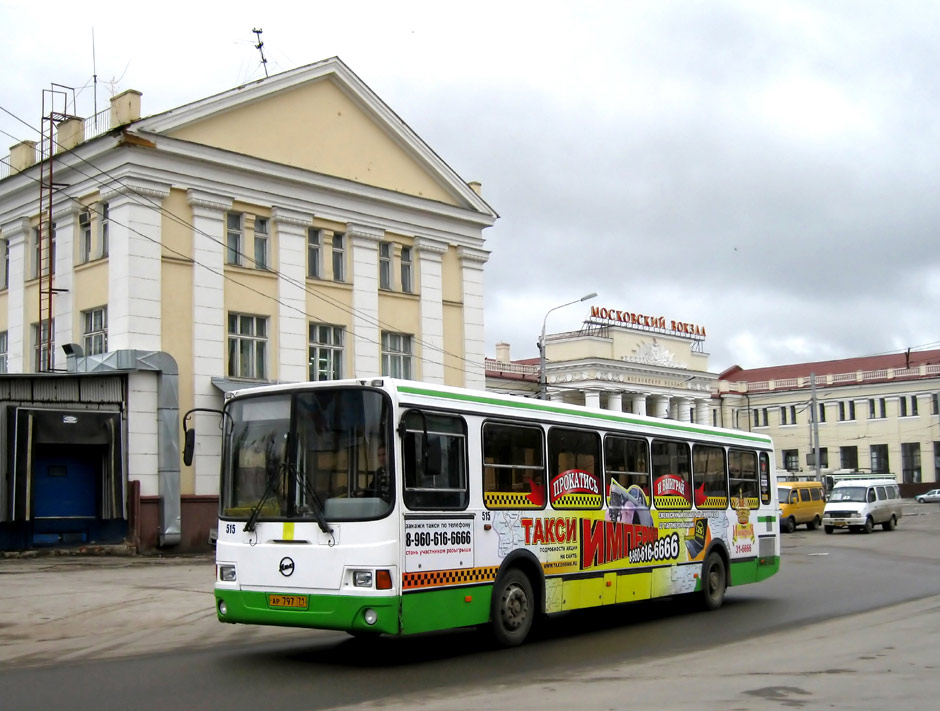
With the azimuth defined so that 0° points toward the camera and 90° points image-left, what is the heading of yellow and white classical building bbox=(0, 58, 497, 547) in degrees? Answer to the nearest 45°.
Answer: approximately 315°

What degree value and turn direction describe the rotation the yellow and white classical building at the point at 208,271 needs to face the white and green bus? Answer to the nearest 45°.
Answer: approximately 45° to its right

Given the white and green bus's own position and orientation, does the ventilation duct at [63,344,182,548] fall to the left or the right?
on its right

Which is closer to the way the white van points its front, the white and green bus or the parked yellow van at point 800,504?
the white and green bus

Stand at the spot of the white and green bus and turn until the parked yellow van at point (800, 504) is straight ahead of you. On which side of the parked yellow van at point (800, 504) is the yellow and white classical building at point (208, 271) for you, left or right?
left

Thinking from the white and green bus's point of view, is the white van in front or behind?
behind

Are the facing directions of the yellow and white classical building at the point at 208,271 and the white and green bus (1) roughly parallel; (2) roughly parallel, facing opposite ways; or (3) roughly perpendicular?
roughly perpendicular
